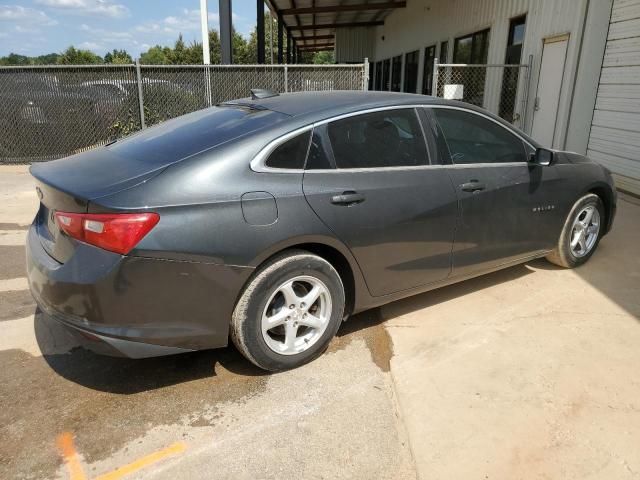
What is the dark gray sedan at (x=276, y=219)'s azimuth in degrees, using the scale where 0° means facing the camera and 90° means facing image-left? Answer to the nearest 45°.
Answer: approximately 225°

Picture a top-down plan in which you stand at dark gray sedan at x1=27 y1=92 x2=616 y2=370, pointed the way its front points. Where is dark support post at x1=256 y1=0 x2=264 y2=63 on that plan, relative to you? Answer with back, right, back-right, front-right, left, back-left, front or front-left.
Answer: front-left

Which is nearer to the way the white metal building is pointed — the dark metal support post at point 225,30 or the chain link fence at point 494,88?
the dark metal support post

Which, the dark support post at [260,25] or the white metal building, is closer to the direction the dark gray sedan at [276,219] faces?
the white metal building

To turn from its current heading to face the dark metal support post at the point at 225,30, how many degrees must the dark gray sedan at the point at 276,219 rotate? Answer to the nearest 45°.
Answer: approximately 45° to its left

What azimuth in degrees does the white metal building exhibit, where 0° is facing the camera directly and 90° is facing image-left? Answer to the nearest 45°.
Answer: approximately 45°

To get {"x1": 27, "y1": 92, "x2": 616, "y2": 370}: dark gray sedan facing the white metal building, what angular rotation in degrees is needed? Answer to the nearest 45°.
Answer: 0° — it already faces it

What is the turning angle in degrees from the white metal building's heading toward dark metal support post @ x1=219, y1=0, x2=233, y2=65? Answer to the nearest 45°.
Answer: approximately 45° to its right

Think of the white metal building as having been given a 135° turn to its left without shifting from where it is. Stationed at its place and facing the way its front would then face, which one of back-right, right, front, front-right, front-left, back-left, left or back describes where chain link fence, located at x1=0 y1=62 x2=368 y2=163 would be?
back

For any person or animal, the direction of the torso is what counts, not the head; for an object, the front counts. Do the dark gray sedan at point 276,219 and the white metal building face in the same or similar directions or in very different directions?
very different directions

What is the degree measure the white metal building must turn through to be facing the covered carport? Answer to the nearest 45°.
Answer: approximately 90° to its right

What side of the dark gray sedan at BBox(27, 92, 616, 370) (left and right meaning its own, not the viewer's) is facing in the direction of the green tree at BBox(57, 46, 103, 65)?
left
